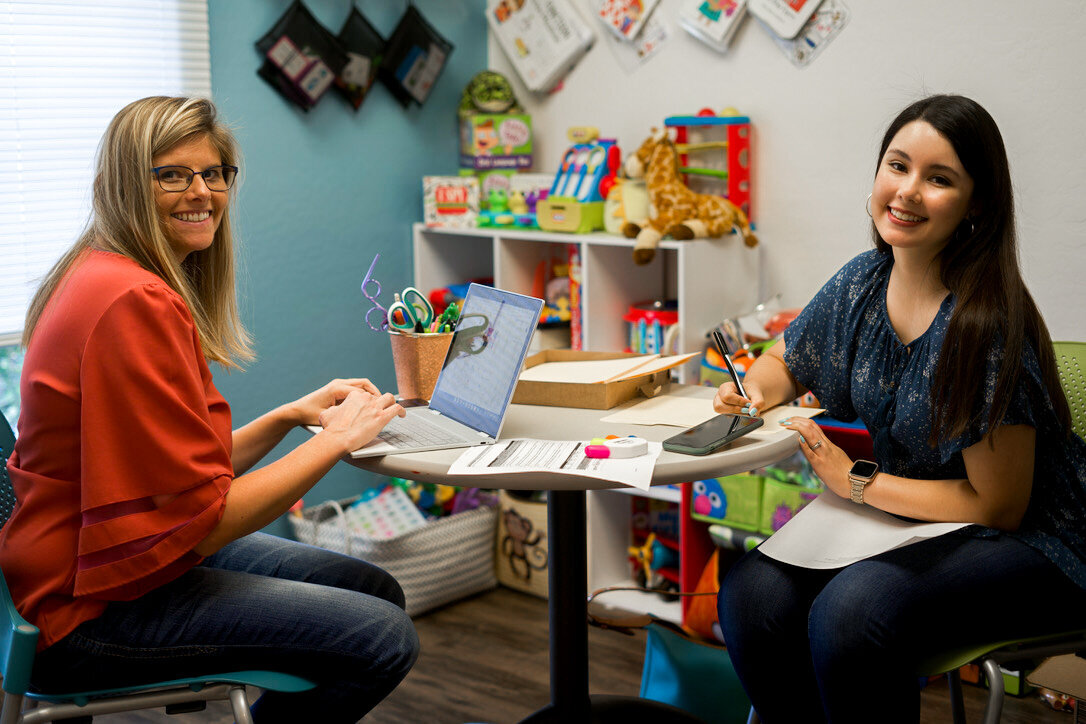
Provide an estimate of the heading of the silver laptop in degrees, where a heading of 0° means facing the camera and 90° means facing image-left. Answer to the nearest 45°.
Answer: approximately 45°

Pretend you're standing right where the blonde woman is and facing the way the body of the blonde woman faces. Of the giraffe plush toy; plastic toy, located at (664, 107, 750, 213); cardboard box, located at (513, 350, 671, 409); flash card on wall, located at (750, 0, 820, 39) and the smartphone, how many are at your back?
0

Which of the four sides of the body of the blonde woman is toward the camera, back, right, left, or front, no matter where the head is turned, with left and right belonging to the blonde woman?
right

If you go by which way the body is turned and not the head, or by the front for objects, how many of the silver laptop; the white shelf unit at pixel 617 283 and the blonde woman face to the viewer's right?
1

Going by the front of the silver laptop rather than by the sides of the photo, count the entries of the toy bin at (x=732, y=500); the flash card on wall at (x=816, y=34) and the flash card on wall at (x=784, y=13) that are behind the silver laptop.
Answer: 3

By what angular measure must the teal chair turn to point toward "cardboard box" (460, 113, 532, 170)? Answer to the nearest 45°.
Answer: approximately 45° to its left

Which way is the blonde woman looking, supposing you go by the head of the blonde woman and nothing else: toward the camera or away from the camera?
toward the camera

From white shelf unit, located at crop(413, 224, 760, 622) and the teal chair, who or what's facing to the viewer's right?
the teal chair

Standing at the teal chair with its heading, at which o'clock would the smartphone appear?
The smartphone is roughly at 12 o'clock from the teal chair.

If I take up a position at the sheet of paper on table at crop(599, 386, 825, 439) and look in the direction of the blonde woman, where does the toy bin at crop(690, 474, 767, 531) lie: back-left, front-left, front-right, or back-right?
back-right

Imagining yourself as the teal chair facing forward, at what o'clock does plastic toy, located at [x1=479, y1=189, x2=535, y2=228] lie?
The plastic toy is roughly at 10 o'clock from the teal chair.

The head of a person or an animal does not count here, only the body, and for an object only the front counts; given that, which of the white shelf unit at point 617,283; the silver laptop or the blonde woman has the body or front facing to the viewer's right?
the blonde woman

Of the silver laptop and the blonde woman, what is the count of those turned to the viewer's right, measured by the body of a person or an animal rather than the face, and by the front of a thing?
1

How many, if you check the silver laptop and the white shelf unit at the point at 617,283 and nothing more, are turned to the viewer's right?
0

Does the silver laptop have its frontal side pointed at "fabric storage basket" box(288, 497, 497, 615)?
no

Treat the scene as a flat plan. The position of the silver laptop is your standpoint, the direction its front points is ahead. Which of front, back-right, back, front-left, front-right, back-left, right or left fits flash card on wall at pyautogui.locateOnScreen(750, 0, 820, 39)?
back

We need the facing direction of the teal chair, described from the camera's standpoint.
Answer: facing to the right of the viewer
